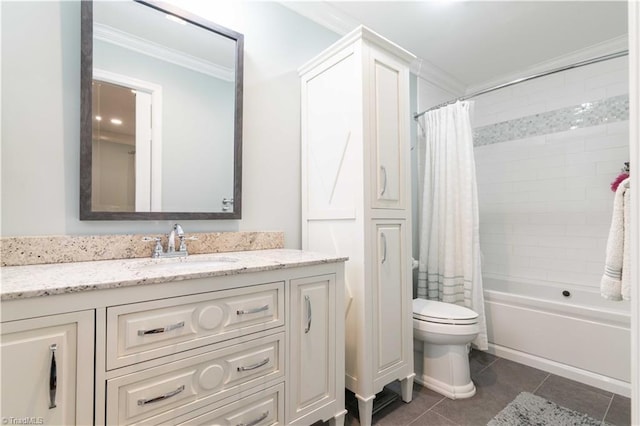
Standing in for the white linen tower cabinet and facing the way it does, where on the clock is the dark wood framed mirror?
The dark wood framed mirror is roughly at 4 o'clock from the white linen tower cabinet.

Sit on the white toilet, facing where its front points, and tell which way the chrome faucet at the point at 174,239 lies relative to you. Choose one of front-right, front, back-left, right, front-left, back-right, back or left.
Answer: right

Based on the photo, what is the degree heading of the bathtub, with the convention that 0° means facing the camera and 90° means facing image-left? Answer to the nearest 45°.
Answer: approximately 45°

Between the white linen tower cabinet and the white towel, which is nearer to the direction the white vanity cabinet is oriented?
the white towel

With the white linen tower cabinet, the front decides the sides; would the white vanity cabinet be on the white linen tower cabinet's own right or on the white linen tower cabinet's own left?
on the white linen tower cabinet's own right

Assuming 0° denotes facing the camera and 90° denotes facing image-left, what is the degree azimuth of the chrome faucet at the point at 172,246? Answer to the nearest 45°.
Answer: approximately 315°

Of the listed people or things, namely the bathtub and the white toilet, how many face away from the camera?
0

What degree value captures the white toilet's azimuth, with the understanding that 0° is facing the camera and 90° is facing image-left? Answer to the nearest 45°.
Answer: approximately 315°

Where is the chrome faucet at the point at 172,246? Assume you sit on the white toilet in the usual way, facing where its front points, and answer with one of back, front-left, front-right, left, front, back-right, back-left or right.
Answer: right

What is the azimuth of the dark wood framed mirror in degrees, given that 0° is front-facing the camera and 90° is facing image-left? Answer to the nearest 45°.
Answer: approximately 315°
